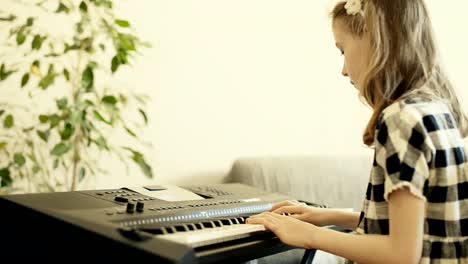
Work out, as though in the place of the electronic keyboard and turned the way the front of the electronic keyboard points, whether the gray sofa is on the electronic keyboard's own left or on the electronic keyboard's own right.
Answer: on the electronic keyboard's own left

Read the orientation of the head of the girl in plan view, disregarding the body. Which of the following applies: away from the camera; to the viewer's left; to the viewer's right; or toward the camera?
to the viewer's left

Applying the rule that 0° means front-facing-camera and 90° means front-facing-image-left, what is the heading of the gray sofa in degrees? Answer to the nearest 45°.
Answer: approximately 0°

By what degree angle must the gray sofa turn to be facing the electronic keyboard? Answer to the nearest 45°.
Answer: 0° — it already faces it

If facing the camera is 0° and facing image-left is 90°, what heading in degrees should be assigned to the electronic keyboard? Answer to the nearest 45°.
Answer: approximately 315°

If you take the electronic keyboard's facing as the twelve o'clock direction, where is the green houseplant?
The green houseplant is roughly at 7 o'clock from the electronic keyboard.

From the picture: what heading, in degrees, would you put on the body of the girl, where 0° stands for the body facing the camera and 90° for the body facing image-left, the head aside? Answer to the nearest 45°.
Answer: approximately 90°
